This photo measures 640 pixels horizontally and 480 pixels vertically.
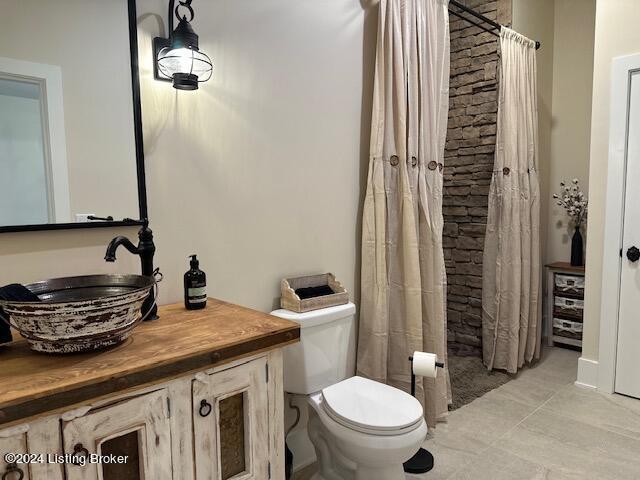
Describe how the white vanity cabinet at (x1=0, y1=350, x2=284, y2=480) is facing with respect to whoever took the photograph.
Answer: facing the viewer and to the right of the viewer

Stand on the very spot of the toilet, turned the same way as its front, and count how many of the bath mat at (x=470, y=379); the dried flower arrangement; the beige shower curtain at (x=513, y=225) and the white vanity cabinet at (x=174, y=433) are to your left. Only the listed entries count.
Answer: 3

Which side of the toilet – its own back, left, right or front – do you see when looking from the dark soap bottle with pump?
right

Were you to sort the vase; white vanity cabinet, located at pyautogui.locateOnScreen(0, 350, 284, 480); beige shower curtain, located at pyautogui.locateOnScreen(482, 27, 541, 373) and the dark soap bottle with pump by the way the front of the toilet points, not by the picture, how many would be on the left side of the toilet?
2

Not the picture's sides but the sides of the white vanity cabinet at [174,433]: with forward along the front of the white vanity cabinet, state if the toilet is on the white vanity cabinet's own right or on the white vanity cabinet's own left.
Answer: on the white vanity cabinet's own left

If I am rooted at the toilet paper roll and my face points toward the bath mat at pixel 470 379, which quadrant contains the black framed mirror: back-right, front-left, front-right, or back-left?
back-left

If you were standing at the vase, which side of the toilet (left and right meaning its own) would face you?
left

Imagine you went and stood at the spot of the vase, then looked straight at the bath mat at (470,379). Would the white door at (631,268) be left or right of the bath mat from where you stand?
left

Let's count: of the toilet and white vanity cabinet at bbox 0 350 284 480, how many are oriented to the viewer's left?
0

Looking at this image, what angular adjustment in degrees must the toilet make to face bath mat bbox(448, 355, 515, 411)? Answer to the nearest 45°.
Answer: approximately 90° to its left
